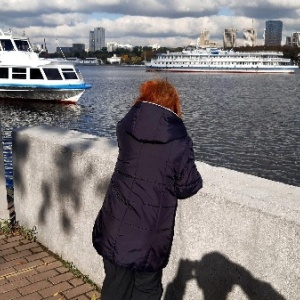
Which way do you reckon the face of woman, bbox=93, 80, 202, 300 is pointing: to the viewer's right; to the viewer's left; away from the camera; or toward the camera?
away from the camera

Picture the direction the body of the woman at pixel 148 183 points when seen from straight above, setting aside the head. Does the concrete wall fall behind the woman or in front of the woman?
in front

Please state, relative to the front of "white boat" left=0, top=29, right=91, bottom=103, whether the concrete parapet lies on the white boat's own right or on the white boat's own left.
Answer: on the white boat's own right

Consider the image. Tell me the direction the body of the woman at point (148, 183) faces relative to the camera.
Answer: away from the camera

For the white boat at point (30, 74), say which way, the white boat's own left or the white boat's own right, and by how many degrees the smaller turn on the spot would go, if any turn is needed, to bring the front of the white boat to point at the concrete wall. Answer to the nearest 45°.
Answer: approximately 90° to the white boat's own right

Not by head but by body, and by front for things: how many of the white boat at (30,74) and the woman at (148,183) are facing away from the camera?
1

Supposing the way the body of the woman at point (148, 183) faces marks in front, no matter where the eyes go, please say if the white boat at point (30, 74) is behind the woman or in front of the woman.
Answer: in front

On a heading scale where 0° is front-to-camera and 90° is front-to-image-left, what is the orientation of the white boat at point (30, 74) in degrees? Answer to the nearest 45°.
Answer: approximately 270°

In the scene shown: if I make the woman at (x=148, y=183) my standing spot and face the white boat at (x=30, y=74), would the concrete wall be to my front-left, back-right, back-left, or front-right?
front-left

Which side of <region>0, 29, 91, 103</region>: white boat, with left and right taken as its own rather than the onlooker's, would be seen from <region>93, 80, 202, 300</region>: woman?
right

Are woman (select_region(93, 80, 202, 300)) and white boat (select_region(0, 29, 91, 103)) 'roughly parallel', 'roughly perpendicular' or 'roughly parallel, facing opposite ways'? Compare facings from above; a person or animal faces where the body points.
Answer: roughly perpendicular
